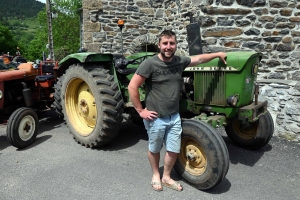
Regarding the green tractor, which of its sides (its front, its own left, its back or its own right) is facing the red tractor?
back

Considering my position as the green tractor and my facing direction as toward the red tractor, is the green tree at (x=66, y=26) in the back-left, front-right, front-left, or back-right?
front-right

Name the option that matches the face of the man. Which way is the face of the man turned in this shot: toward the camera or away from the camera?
toward the camera

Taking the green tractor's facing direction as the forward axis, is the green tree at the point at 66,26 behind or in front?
behind

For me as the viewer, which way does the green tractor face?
facing the viewer and to the right of the viewer
